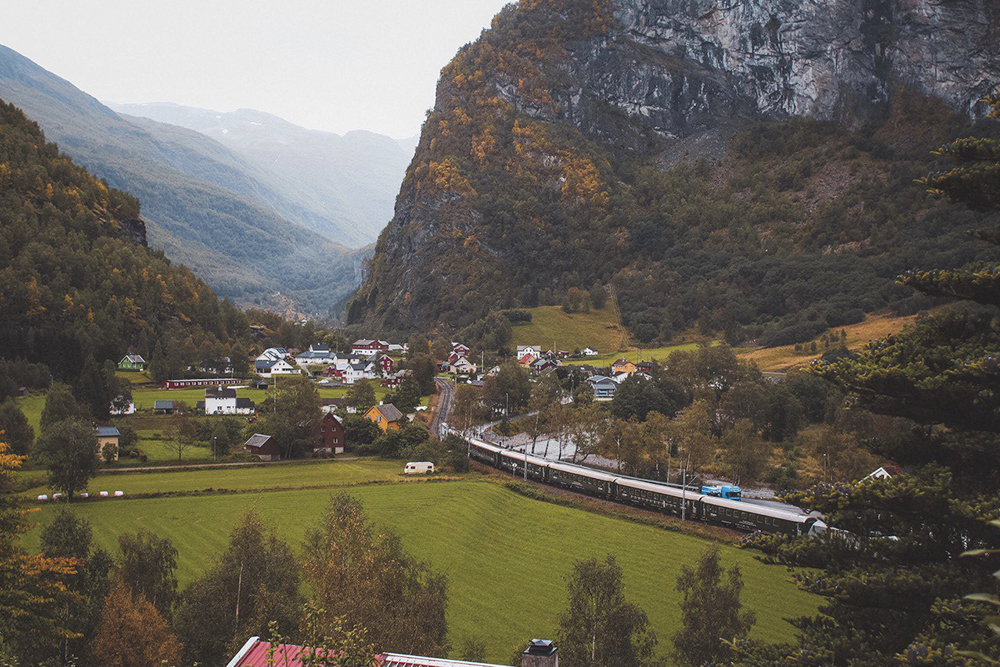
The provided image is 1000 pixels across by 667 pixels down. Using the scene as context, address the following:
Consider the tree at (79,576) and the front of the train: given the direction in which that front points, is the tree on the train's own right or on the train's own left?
on the train's own right

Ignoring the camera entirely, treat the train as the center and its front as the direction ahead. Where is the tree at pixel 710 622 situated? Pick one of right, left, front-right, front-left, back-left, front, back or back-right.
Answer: front-right

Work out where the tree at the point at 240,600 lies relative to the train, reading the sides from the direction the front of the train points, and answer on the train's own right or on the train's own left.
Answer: on the train's own right

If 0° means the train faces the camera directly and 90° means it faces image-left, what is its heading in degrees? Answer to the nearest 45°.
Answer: approximately 315°

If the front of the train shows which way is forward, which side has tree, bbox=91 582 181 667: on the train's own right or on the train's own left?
on the train's own right
